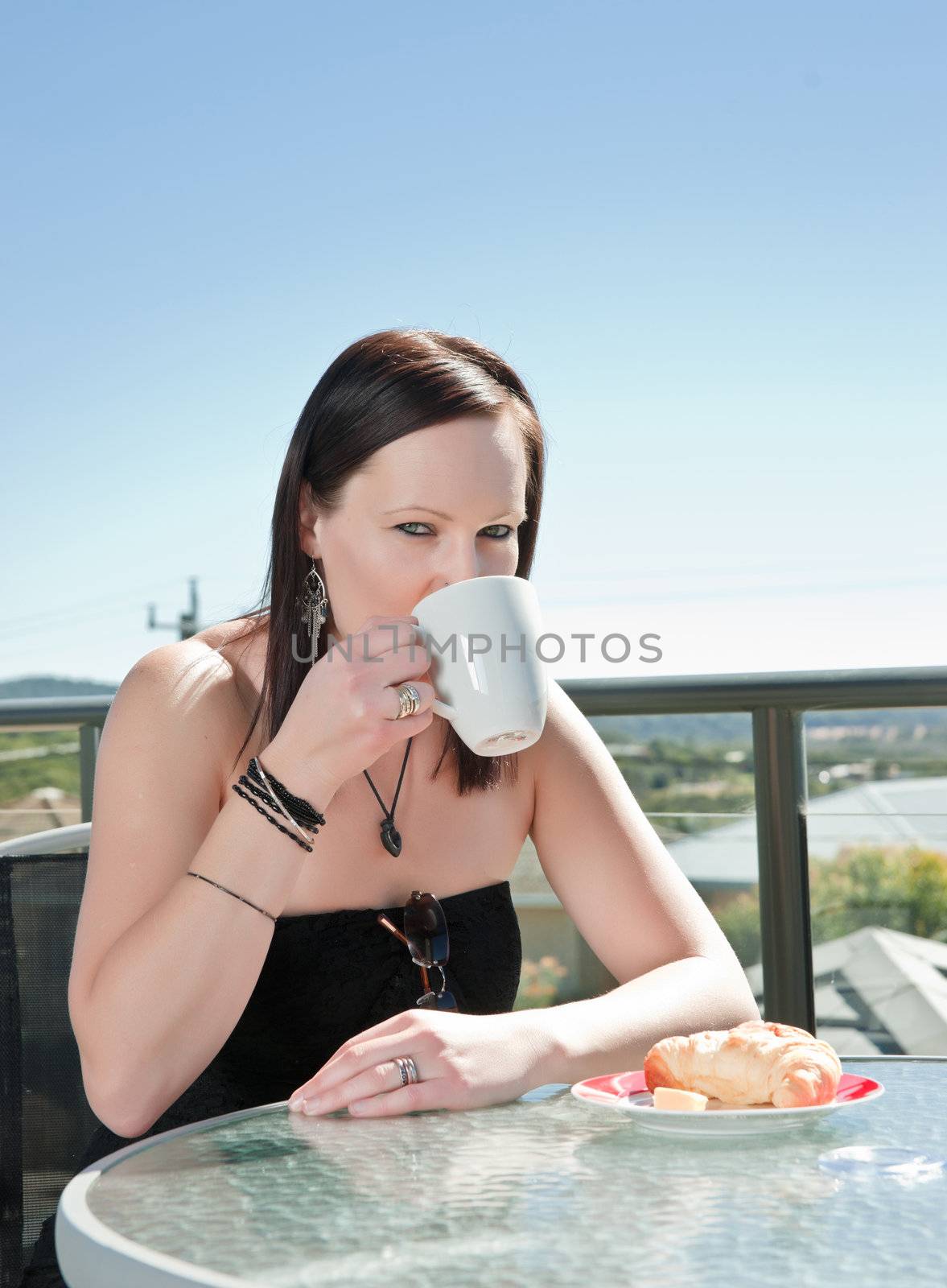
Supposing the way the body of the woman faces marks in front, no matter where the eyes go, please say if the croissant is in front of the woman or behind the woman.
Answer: in front

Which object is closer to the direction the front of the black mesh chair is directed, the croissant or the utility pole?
the croissant

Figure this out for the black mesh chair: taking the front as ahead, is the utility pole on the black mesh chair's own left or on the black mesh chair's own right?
on the black mesh chair's own left

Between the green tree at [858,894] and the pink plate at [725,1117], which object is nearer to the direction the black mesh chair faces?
the pink plate

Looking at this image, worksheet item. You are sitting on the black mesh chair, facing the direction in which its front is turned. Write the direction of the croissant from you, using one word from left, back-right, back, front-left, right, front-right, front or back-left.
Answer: front

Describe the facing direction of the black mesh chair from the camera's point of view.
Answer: facing the viewer and to the right of the viewer
